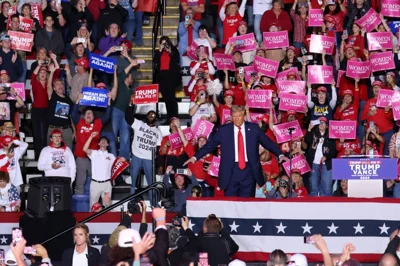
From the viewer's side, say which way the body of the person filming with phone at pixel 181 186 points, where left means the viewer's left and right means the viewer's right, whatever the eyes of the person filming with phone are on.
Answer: facing the viewer

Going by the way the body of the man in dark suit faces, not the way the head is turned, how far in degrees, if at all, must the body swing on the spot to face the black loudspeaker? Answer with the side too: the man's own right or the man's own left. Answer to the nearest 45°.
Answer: approximately 90° to the man's own right

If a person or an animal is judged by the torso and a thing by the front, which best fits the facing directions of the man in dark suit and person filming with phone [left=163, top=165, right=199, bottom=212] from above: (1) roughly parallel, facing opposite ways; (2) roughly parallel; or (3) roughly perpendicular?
roughly parallel

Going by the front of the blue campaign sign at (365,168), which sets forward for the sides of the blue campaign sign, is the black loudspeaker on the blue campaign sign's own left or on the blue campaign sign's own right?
on the blue campaign sign's own right

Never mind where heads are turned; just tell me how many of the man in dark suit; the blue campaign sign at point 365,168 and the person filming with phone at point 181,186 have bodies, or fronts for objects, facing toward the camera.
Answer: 3
